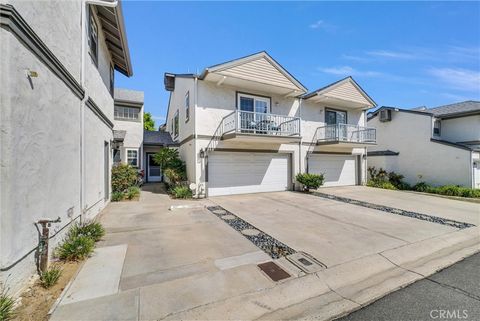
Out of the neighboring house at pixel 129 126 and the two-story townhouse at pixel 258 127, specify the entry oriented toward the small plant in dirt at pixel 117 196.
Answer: the neighboring house

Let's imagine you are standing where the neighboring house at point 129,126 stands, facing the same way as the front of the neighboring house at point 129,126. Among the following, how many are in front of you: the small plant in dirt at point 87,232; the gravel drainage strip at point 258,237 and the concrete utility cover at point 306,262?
3

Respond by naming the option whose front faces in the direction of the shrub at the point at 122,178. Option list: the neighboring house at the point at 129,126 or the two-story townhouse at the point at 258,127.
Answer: the neighboring house

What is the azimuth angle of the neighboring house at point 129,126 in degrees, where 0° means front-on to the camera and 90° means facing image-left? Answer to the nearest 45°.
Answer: approximately 0°

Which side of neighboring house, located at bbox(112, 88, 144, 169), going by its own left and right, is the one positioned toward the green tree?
back

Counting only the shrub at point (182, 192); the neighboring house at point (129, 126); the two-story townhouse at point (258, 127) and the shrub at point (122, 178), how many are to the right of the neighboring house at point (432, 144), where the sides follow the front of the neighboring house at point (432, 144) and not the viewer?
4

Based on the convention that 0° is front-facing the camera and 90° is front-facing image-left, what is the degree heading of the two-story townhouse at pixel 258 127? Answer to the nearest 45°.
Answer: approximately 315°

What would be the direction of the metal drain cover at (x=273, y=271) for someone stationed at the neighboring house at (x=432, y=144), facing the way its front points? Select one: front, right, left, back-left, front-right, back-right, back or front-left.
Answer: front-right
